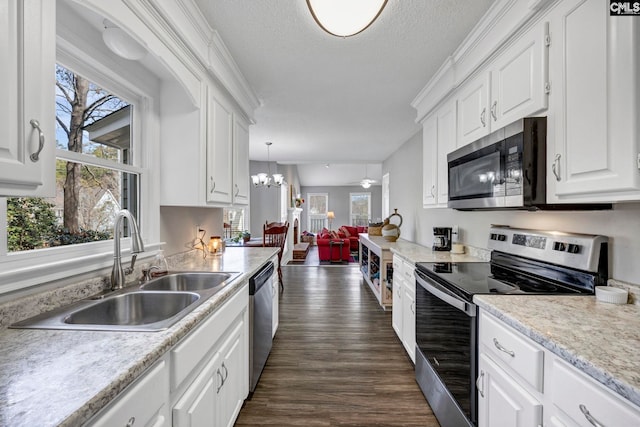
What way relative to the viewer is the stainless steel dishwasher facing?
to the viewer's right

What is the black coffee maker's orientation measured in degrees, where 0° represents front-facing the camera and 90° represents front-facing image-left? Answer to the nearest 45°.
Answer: approximately 45°

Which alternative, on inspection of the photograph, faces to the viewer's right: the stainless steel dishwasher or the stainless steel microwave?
the stainless steel dishwasher

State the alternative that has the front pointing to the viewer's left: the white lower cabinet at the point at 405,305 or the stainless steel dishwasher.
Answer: the white lower cabinet

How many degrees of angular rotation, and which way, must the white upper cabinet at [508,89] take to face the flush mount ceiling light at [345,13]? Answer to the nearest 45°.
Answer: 0° — it already faces it

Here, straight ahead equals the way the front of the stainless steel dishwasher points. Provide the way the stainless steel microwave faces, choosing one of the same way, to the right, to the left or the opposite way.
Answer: the opposite way

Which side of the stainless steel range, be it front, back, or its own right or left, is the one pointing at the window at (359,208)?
right

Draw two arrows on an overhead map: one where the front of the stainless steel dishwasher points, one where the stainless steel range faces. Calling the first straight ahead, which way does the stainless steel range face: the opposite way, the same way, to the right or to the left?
the opposite way
